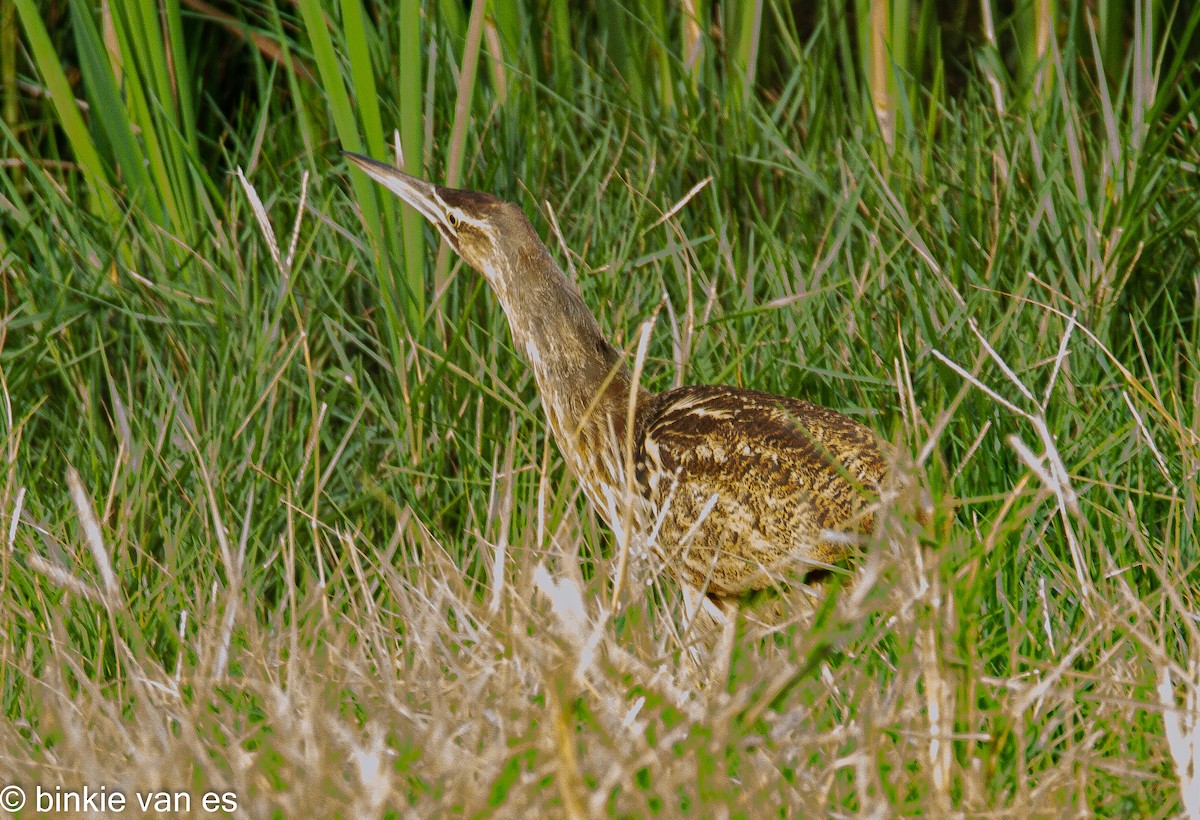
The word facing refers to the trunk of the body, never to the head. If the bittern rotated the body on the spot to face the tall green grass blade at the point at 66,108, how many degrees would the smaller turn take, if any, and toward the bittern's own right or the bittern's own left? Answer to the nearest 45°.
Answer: approximately 45° to the bittern's own right

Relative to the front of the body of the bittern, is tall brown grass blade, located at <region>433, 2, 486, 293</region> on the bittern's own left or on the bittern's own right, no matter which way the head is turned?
on the bittern's own right

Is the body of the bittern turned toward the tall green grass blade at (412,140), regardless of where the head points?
no

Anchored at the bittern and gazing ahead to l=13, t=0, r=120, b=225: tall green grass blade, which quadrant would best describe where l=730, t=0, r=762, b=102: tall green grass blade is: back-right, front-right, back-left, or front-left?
front-right

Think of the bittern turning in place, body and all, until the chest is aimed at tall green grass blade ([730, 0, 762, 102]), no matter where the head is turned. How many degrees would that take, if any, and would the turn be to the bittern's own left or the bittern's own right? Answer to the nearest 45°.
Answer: approximately 90° to the bittern's own right

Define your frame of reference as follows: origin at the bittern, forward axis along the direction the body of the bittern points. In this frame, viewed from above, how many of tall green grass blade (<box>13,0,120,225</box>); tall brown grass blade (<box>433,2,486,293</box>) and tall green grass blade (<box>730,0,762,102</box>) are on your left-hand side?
0

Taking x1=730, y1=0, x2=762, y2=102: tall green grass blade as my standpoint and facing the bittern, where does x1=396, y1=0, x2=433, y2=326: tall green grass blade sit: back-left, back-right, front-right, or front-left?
front-right

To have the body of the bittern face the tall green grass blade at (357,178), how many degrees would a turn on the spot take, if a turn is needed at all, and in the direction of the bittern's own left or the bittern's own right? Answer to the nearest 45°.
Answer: approximately 45° to the bittern's own right

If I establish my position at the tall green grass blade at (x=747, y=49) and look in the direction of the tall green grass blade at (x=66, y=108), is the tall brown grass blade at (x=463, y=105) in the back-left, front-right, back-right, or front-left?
front-left

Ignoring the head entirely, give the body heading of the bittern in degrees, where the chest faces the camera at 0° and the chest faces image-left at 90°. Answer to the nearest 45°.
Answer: approximately 90°
